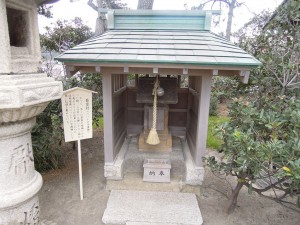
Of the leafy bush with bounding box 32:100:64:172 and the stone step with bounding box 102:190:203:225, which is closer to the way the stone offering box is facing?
the stone step

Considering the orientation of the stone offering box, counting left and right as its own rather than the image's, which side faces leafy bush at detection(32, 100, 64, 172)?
right

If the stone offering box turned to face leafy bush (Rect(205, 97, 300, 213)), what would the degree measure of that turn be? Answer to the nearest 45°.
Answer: approximately 45° to its left

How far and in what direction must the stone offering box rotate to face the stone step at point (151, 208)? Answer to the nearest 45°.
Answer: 0° — it already faces it

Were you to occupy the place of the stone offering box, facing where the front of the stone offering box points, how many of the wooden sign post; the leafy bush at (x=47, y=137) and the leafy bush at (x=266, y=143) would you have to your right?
2

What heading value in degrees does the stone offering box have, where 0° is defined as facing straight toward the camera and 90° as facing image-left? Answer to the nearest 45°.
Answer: approximately 0°

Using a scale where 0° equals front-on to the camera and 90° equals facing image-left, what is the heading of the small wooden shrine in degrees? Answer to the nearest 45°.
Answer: approximately 0°

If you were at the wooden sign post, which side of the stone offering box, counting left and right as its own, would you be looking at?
right
